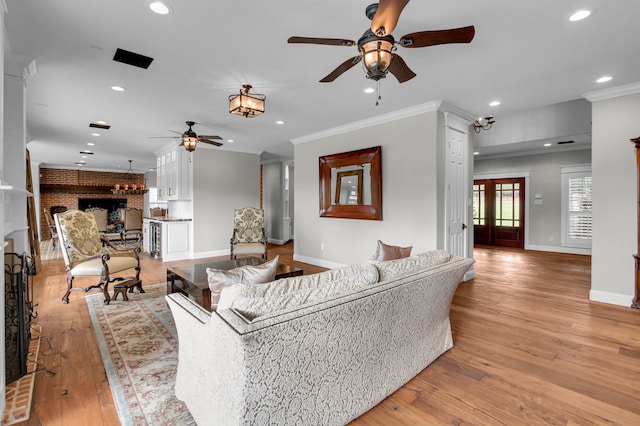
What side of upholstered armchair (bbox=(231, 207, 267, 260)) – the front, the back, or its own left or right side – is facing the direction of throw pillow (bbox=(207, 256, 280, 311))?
front

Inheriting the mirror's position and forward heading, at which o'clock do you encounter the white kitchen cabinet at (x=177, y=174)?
The white kitchen cabinet is roughly at 2 o'clock from the mirror.

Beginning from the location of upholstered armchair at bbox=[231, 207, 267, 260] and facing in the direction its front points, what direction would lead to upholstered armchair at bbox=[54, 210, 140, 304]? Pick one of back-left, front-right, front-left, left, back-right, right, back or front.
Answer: front-right

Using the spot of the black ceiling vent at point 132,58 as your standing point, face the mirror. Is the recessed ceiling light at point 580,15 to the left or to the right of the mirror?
right

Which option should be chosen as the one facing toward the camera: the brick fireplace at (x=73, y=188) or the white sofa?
the brick fireplace

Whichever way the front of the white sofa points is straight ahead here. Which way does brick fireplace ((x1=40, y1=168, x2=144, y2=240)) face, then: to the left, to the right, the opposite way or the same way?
the opposite way

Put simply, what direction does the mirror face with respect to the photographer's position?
facing the viewer and to the left of the viewer

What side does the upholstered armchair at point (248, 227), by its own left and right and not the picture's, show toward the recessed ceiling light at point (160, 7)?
front

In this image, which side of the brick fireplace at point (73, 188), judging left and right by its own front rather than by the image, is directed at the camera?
front

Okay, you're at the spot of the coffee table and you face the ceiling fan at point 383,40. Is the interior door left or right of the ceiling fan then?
left

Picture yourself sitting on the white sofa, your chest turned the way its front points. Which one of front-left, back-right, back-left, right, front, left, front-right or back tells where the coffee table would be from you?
front

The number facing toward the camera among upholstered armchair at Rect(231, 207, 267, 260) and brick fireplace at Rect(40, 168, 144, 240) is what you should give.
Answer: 2

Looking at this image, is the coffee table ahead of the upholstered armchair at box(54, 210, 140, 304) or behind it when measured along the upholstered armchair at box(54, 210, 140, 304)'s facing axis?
ahead

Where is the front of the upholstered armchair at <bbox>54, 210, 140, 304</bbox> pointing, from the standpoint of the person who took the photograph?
facing the viewer and to the right of the viewer

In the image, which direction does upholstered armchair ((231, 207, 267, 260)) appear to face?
toward the camera

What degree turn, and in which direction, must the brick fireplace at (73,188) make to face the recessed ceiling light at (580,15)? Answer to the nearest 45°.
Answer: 0° — it already faces it

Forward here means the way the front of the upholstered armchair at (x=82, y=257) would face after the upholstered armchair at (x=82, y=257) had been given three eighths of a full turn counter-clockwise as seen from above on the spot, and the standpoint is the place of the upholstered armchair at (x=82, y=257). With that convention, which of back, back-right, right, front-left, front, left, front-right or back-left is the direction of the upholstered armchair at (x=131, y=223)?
front

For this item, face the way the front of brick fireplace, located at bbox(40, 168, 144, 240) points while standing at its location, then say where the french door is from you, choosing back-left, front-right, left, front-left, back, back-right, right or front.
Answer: front-left

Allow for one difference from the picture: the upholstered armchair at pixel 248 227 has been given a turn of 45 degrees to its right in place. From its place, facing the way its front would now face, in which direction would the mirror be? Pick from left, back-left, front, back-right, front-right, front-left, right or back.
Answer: left

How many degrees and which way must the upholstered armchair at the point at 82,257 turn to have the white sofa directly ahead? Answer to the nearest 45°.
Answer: approximately 45° to its right
